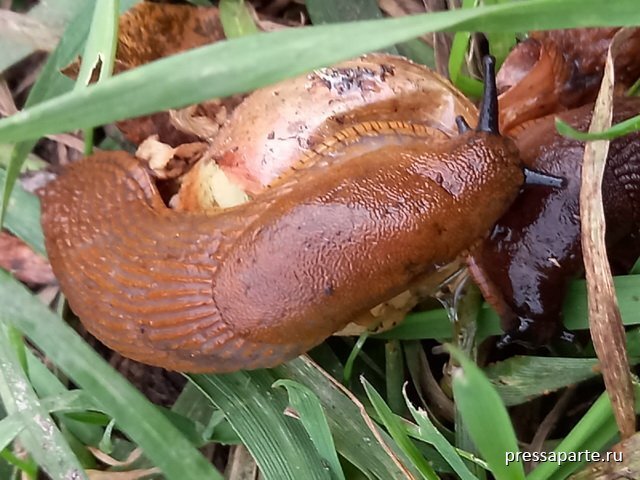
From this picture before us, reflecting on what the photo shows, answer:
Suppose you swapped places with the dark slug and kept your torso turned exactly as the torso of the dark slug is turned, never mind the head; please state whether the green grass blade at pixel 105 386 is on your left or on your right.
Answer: on your right

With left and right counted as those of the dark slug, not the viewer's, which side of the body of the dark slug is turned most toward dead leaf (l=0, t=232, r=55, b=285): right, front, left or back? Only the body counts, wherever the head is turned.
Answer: right

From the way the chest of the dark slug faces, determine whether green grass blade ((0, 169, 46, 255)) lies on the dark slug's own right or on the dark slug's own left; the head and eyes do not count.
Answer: on the dark slug's own right

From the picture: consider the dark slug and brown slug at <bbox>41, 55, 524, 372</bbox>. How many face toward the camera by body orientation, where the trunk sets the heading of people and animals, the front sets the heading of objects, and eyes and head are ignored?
1

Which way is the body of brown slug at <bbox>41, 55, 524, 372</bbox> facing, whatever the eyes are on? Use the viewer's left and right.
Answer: facing away from the viewer and to the right of the viewer

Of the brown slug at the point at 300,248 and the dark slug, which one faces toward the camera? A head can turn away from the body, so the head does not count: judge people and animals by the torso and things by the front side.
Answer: the dark slug

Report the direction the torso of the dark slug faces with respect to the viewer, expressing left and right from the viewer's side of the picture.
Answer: facing the viewer

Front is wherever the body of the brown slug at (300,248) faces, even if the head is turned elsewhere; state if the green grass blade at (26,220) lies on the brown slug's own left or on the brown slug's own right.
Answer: on the brown slug's own left

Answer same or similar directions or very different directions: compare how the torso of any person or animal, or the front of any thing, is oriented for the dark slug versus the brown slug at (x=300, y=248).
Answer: very different directions

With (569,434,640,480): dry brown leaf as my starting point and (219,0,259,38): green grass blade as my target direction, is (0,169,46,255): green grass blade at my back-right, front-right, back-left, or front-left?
front-left

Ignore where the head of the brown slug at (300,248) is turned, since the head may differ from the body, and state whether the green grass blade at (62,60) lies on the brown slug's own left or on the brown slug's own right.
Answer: on the brown slug's own left

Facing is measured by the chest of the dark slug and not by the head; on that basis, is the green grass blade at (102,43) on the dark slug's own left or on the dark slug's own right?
on the dark slug's own right
